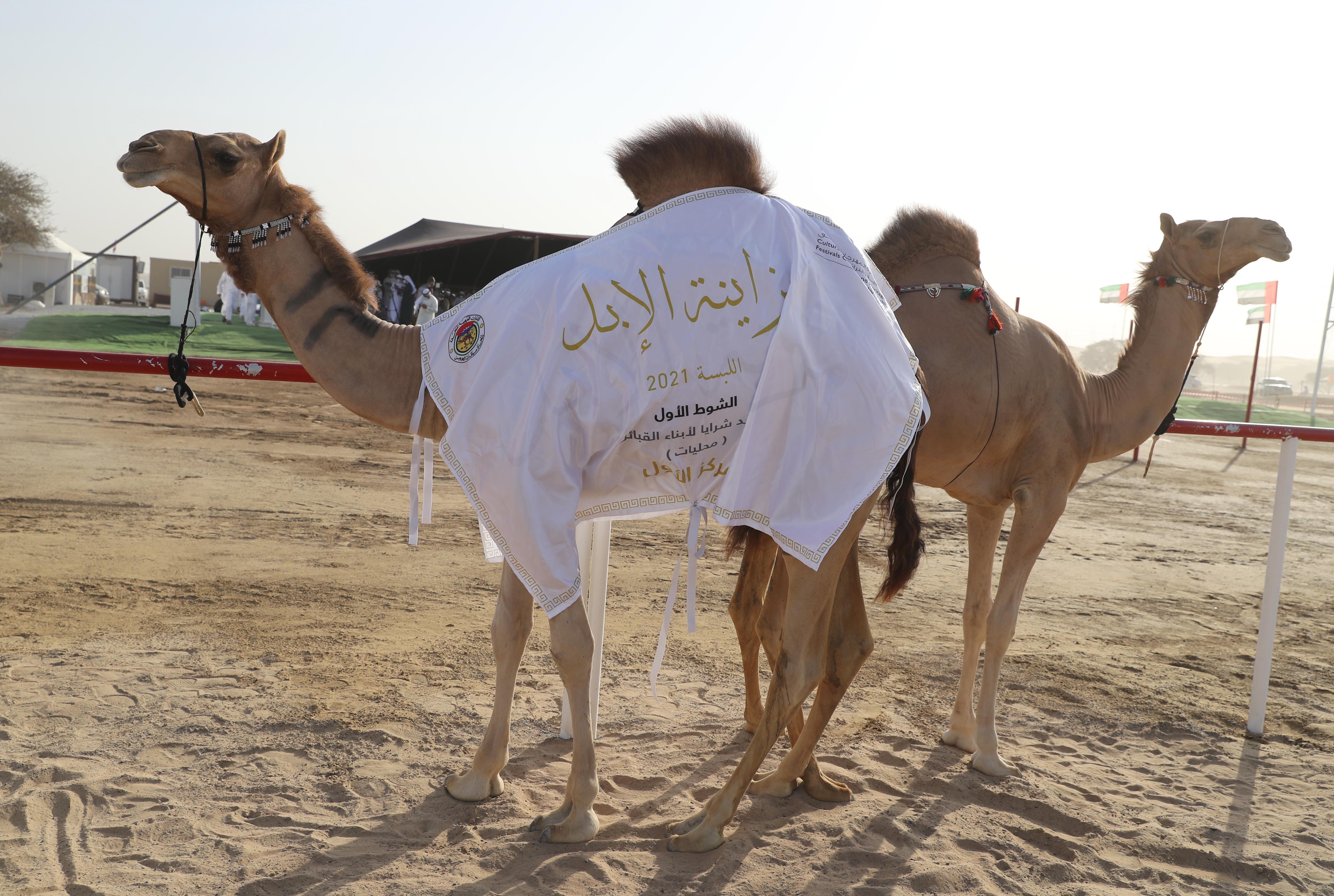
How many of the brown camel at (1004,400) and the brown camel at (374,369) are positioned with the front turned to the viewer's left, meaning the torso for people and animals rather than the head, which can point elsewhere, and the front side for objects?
1

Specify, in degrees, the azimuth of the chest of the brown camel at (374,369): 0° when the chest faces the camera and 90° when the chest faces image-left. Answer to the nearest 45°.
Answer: approximately 90°

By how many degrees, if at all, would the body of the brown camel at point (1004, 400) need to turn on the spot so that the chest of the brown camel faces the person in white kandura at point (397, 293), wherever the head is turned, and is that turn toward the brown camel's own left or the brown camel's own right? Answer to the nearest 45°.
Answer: approximately 135° to the brown camel's own left

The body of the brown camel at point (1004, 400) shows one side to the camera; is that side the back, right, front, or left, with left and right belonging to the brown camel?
right

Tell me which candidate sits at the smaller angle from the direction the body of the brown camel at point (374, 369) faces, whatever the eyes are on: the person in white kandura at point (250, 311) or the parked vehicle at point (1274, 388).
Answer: the person in white kandura

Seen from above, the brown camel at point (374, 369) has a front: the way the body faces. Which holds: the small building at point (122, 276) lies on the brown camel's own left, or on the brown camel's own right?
on the brown camel's own right

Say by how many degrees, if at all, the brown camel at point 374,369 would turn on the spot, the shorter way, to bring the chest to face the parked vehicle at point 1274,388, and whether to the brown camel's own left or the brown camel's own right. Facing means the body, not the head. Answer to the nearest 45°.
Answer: approximately 135° to the brown camel's own right

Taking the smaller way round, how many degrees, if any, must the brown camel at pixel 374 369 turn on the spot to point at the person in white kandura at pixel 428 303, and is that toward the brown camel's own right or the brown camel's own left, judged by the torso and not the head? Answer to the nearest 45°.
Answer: approximately 90° to the brown camel's own right

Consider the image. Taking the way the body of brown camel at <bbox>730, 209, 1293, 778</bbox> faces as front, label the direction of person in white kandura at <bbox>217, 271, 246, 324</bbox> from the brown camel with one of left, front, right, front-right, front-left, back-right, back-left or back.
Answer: back-left

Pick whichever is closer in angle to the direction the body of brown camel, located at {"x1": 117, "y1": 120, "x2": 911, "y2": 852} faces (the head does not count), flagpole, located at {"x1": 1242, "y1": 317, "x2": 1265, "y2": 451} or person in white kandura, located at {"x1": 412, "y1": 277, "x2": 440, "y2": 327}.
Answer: the person in white kandura

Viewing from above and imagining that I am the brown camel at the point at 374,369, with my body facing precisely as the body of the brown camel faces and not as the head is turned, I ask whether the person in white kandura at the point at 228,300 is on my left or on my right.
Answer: on my right
